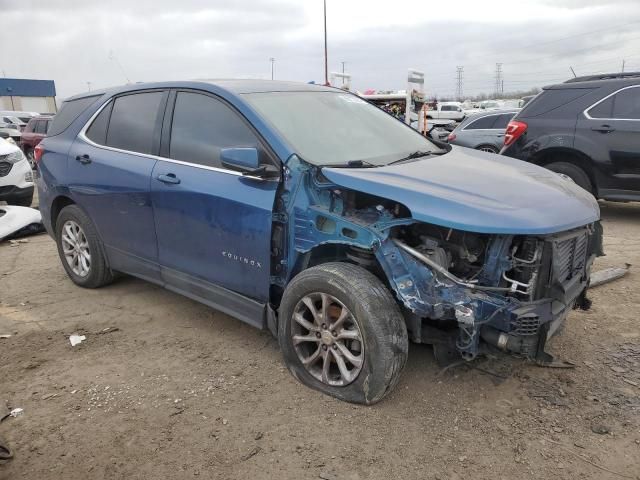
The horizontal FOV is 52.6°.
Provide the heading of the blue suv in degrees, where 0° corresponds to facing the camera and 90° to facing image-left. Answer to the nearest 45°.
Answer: approximately 315°

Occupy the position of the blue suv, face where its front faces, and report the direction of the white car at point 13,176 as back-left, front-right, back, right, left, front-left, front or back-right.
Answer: back

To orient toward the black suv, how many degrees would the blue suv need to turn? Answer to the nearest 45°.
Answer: approximately 90° to its left

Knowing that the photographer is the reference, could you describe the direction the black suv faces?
facing to the right of the viewer

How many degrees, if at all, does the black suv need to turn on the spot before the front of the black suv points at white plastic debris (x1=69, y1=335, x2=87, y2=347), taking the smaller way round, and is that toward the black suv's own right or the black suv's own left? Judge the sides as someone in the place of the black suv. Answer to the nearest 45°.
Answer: approximately 135° to the black suv's own right

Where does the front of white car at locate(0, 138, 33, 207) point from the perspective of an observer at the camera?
facing the viewer and to the right of the viewer

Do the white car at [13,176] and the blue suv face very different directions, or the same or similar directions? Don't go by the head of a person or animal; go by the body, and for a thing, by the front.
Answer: same or similar directions

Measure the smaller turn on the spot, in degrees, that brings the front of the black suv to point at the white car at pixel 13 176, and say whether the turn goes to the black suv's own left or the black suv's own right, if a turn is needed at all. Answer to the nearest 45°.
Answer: approximately 180°
